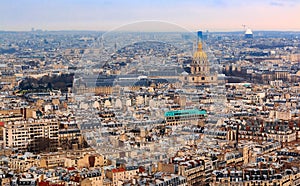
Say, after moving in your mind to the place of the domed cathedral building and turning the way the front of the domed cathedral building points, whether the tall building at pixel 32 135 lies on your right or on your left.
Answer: on your right

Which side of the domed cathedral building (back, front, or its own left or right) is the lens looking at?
right
